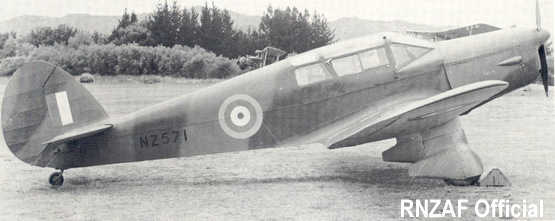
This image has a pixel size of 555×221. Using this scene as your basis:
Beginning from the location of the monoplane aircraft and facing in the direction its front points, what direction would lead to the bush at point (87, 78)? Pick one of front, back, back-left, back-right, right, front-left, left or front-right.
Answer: back-left

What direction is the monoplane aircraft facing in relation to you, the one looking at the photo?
facing to the right of the viewer

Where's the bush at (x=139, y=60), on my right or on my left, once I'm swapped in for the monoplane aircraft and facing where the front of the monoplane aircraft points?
on my left

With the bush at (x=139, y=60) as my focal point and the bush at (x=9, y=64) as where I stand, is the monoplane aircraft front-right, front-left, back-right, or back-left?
front-right

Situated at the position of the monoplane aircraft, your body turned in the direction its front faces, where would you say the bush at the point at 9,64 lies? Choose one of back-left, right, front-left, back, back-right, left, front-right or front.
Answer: back-left
